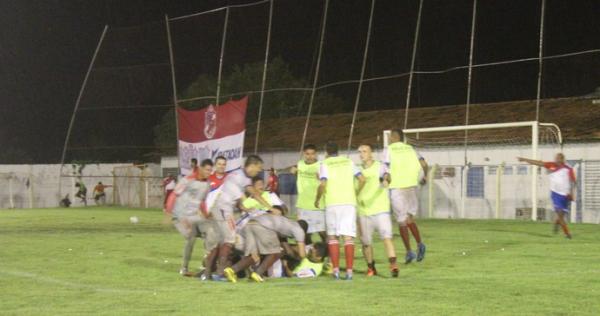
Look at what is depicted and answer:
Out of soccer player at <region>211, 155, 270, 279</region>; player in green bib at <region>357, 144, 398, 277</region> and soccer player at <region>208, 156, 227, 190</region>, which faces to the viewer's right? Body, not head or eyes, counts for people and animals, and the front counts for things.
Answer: soccer player at <region>211, 155, 270, 279</region>

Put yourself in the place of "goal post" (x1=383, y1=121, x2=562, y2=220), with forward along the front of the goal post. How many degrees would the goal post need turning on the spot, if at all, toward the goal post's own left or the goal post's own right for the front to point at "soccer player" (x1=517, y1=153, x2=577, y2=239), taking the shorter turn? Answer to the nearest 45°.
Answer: approximately 45° to the goal post's own left

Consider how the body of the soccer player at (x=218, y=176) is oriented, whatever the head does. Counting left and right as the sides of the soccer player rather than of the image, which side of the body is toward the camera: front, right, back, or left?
front

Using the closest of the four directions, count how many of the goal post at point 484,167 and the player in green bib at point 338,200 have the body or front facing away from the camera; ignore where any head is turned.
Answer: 1

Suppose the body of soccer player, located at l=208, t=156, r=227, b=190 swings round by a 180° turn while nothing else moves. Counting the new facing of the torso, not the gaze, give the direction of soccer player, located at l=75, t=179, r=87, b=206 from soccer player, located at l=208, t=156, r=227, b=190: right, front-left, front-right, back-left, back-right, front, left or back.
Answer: front

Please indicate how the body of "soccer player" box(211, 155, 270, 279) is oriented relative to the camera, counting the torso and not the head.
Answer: to the viewer's right

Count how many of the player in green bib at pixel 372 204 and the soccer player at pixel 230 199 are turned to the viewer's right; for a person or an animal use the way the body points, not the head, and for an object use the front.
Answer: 1

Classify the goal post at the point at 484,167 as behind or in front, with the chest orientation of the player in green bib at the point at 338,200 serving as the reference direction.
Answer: in front

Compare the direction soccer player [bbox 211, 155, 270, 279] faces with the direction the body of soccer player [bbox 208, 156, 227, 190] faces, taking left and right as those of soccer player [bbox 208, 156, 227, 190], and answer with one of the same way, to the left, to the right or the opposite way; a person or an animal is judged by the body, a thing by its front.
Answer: to the left

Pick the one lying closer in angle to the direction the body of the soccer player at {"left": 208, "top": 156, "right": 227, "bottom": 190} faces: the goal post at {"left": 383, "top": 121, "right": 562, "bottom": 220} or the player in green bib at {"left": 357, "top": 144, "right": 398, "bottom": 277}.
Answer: the player in green bib

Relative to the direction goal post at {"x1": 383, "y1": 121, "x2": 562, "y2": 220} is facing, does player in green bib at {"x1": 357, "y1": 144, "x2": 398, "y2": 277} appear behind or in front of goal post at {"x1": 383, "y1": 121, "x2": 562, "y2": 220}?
in front

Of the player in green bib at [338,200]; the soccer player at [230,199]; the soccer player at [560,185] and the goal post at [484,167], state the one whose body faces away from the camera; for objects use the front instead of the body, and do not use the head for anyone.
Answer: the player in green bib

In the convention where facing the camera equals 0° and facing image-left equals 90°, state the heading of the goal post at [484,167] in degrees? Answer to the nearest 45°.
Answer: approximately 45°

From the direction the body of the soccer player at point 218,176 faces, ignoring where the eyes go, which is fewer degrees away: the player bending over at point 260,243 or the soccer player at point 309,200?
the player bending over
